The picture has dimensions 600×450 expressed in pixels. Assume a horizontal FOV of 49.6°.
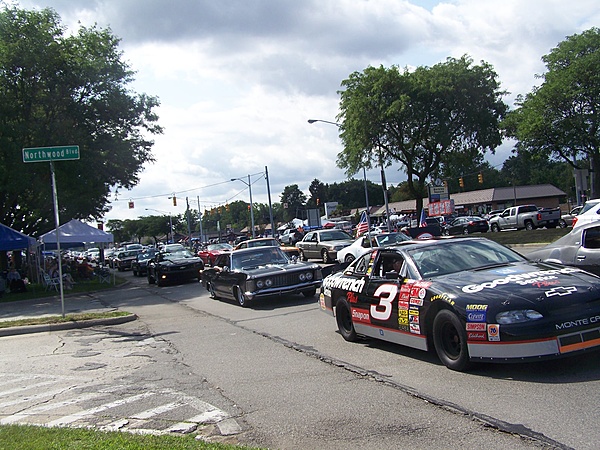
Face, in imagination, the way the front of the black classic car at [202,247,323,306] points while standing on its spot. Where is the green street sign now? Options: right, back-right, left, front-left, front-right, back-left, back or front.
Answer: back-right

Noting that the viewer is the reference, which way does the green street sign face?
facing the viewer

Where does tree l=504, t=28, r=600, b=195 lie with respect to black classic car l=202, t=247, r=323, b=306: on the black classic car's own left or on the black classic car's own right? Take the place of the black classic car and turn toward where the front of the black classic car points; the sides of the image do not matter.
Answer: on the black classic car's own left

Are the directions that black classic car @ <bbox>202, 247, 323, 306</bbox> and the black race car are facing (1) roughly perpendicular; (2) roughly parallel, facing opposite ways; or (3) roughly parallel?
roughly parallel

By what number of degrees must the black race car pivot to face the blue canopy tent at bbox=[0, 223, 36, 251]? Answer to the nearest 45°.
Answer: approximately 180°

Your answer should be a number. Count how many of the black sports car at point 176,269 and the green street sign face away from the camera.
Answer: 0

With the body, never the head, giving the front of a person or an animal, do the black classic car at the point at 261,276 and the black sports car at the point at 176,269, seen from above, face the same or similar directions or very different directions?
same or similar directions

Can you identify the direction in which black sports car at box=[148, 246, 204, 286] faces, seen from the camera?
facing the viewer and to the right of the viewer

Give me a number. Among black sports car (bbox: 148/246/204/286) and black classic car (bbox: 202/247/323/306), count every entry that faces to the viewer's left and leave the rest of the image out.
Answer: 0

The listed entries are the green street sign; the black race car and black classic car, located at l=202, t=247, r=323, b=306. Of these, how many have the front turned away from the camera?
0

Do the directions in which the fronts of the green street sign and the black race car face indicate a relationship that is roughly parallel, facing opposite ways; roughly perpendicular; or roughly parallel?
roughly parallel

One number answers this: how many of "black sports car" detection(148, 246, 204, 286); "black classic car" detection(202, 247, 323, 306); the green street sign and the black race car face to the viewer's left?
0

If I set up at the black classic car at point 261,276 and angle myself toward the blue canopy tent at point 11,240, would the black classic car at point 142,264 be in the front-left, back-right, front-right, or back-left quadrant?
front-right
